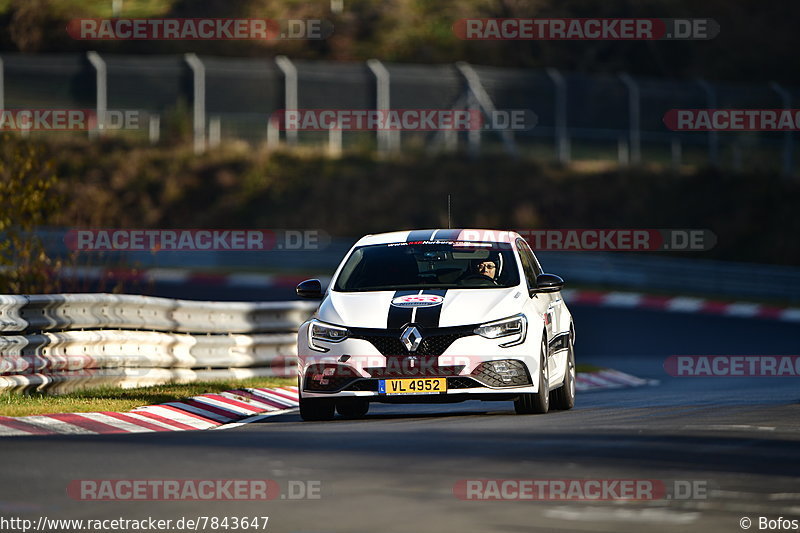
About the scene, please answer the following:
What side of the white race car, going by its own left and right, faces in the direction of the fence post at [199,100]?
back

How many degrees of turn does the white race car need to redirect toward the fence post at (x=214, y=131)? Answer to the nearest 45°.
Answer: approximately 180°

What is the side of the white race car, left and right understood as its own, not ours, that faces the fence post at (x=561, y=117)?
back

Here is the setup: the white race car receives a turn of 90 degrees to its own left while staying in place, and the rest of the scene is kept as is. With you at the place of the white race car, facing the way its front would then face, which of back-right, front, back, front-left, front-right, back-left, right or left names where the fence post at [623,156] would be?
left

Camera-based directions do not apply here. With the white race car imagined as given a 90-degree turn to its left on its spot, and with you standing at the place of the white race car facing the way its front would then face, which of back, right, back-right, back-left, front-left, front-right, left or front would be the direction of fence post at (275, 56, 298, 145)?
left

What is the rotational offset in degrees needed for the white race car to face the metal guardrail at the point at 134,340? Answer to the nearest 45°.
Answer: approximately 135° to its right

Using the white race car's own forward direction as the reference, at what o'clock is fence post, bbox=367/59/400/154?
The fence post is roughly at 6 o'clock from the white race car.

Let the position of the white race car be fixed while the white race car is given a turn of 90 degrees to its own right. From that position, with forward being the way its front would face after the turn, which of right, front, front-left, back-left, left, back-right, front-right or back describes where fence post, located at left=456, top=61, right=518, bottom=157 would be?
right

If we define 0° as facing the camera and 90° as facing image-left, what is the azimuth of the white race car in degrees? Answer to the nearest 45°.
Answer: approximately 0°

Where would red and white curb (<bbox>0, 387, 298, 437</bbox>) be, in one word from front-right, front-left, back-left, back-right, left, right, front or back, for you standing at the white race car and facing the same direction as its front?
right

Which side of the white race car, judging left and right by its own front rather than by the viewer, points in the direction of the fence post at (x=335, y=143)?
back
